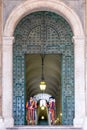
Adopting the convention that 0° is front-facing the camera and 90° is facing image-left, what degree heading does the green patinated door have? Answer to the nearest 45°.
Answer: approximately 0°
